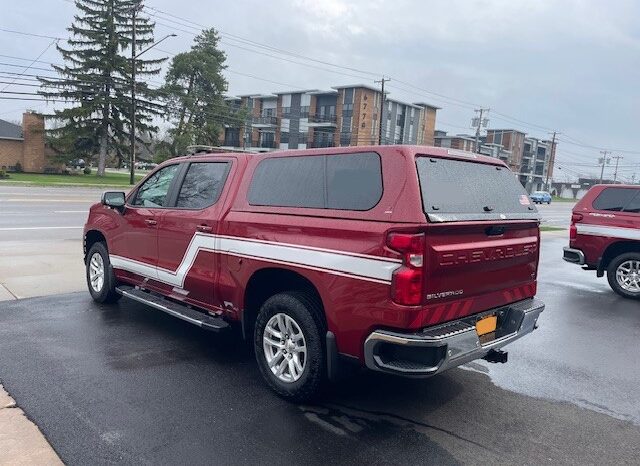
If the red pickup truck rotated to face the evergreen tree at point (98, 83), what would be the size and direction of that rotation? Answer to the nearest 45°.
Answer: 0° — it already faces it

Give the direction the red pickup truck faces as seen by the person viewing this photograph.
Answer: facing away from the viewer and to the left of the viewer
